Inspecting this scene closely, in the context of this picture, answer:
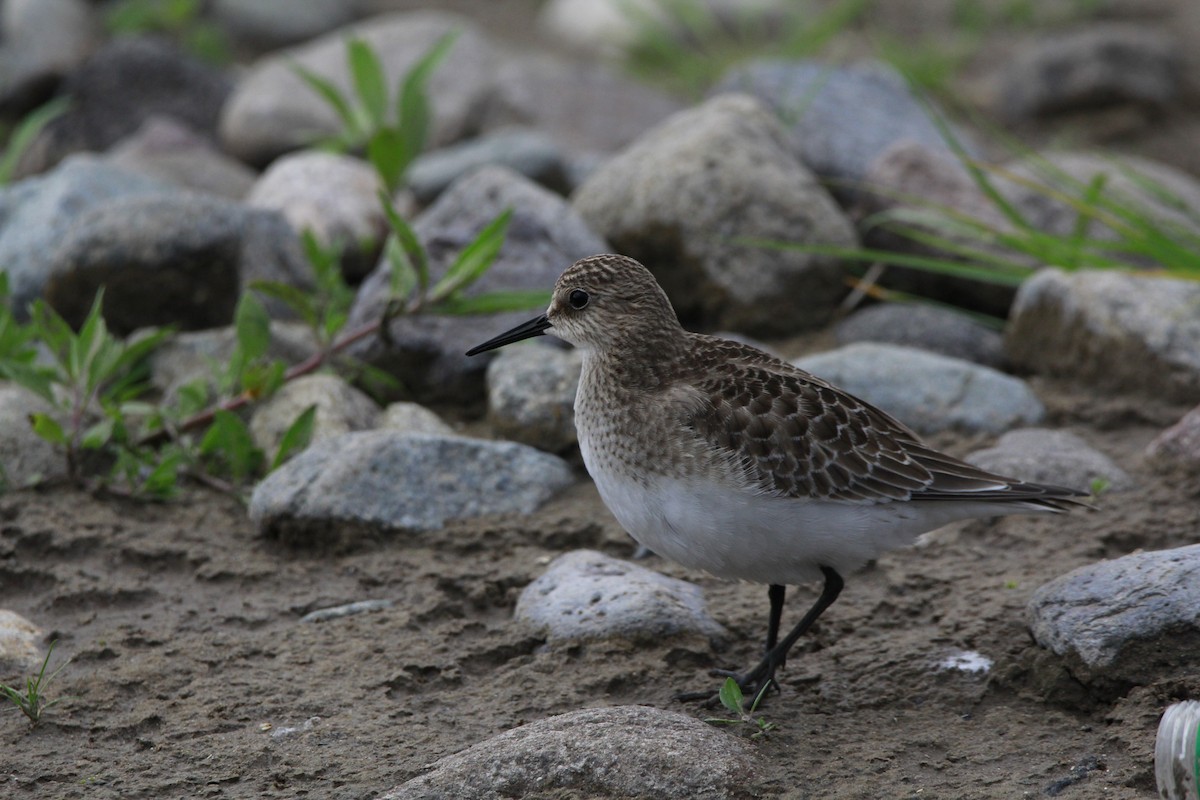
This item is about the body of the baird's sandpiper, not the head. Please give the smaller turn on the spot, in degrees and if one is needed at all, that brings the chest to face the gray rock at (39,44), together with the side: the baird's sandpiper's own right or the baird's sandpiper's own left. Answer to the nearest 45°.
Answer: approximately 45° to the baird's sandpiper's own right

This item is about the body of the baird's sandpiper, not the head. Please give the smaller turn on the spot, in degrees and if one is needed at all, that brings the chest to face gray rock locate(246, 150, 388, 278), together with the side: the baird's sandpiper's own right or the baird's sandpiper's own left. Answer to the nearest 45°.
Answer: approximately 45° to the baird's sandpiper's own right

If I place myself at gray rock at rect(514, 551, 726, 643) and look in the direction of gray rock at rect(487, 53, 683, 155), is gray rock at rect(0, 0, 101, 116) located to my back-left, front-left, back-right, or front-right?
front-left

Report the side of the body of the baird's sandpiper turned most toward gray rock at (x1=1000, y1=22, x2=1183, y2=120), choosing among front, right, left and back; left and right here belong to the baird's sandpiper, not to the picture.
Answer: right

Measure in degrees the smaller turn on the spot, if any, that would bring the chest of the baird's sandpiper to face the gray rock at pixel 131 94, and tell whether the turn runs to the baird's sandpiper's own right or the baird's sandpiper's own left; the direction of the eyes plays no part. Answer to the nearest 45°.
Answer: approximately 45° to the baird's sandpiper's own right

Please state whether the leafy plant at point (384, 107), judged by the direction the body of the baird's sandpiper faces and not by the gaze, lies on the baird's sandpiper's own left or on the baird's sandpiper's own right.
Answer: on the baird's sandpiper's own right

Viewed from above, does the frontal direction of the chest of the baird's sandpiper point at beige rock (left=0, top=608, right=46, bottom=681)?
yes

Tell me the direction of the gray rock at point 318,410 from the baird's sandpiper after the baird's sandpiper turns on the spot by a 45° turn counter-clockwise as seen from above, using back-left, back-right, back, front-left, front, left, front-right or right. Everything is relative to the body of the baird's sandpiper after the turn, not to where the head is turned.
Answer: right

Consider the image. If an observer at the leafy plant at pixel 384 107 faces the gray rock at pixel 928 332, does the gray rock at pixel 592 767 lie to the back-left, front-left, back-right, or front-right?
front-right

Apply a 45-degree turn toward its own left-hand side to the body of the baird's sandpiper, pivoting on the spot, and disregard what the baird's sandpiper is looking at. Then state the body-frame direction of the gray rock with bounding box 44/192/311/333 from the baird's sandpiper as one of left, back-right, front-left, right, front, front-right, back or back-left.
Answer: right

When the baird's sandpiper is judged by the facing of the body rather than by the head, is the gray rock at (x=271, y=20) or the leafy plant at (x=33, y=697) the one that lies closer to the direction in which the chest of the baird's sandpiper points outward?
the leafy plant

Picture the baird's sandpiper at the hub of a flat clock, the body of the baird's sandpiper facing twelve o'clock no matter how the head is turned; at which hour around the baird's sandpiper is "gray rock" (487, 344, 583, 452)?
The gray rock is roughly at 2 o'clock from the baird's sandpiper.

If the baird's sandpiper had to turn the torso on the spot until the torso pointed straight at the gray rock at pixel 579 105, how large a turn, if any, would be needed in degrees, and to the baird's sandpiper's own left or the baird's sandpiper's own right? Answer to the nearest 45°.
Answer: approximately 90° to the baird's sandpiper's own right

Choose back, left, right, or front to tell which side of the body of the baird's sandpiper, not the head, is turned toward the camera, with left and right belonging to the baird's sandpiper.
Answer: left

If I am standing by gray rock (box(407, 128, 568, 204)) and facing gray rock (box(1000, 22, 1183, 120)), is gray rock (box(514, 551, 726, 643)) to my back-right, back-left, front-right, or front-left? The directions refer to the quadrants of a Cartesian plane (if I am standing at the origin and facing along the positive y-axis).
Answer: back-right

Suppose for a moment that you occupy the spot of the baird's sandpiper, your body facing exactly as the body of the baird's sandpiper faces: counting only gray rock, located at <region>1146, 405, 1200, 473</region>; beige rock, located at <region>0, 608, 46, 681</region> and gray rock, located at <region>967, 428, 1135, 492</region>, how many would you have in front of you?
1

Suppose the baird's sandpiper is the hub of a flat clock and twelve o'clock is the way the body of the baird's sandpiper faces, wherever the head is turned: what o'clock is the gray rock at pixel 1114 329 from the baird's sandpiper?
The gray rock is roughly at 4 o'clock from the baird's sandpiper.
